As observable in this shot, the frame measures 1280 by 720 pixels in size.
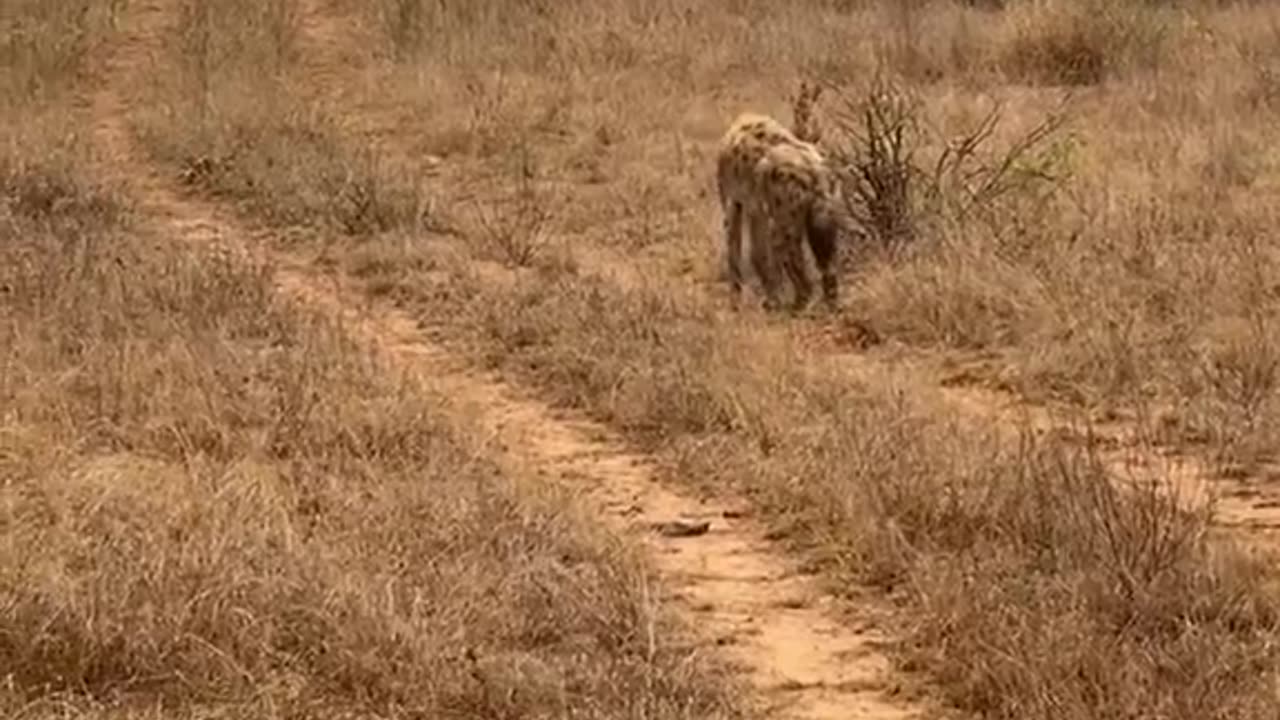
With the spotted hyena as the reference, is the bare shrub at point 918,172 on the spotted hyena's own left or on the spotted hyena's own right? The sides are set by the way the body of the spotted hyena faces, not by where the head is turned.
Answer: on the spotted hyena's own right
